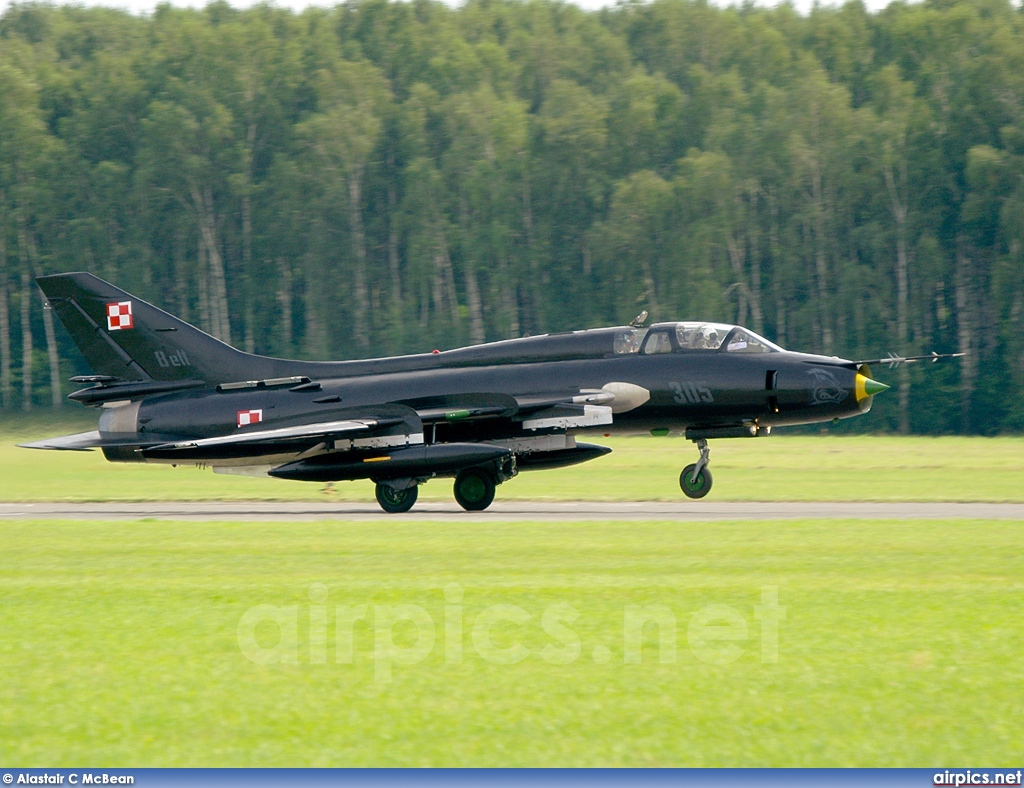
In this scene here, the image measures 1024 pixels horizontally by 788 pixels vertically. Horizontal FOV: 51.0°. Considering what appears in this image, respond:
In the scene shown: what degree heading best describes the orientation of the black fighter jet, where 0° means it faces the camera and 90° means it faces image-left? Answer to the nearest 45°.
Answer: approximately 270°
